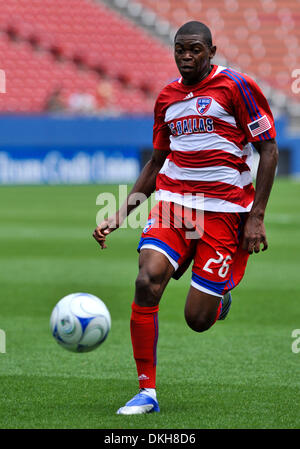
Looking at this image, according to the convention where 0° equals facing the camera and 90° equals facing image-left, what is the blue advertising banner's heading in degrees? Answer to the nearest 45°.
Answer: approximately 0°

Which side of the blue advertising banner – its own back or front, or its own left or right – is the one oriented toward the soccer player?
front

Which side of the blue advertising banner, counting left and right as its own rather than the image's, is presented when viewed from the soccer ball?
front

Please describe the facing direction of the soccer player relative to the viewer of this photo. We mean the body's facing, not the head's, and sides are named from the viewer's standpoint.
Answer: facing the viewer and to the left of the viewer

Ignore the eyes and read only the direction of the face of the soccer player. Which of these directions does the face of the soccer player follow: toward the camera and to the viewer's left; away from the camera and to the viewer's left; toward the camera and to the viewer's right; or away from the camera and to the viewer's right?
toward the camera and to the viewer's left

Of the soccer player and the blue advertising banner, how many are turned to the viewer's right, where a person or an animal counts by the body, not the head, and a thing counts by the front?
0

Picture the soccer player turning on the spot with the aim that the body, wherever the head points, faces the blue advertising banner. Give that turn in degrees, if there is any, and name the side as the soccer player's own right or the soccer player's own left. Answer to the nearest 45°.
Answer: approximately 135° to the soccer player's own right
